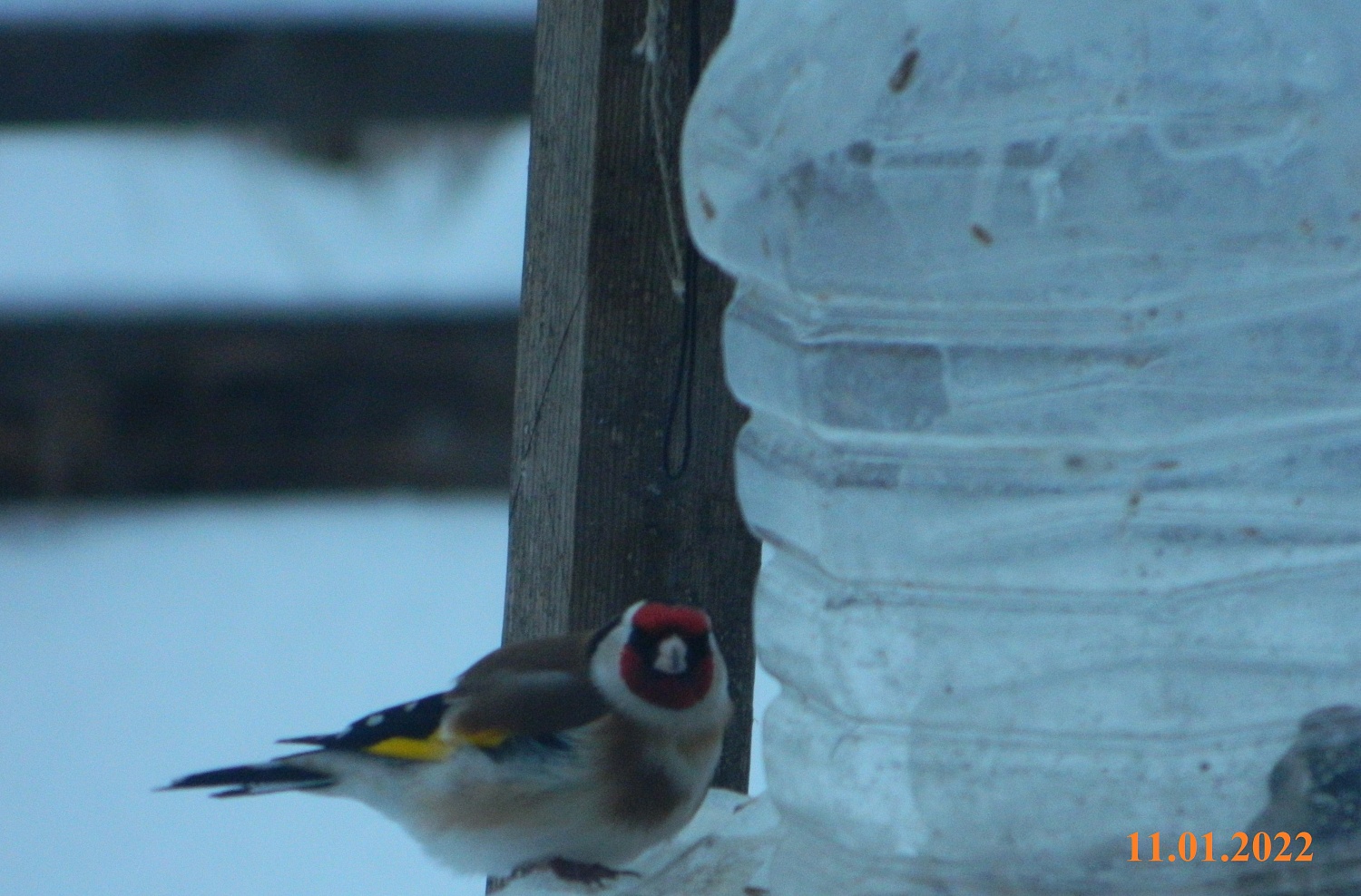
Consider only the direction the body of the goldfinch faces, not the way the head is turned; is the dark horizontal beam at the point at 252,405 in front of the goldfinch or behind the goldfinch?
behind

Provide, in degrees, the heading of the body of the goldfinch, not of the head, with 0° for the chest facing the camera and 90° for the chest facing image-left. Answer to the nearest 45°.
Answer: approximately 315°

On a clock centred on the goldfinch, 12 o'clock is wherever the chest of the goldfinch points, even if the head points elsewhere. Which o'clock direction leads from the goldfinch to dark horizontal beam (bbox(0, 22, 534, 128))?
The dark horizontal beam is roughly at 7 o'clock from the goldfinch.

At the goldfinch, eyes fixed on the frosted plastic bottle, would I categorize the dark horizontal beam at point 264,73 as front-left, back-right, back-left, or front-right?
back-left
